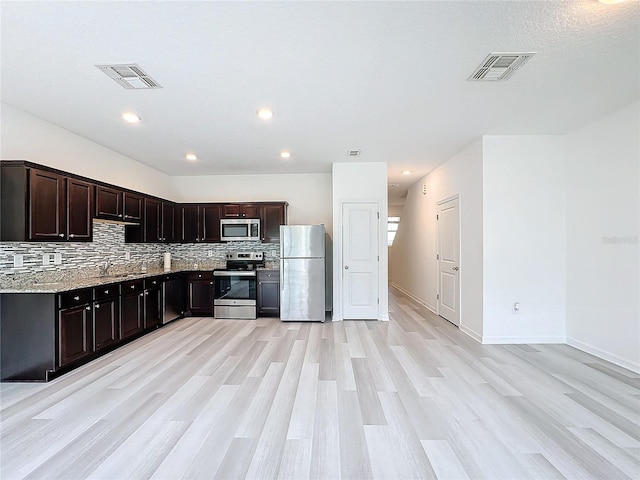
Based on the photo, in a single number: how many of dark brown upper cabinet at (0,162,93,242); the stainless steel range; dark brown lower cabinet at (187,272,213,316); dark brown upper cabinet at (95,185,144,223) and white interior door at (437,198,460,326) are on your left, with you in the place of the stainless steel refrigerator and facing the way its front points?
1

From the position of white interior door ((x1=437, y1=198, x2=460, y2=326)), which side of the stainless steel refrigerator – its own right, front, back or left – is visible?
left

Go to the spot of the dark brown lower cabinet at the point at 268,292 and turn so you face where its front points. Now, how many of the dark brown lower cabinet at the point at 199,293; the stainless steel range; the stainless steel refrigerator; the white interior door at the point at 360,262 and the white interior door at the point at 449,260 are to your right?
2

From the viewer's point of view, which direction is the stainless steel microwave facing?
toward the camera

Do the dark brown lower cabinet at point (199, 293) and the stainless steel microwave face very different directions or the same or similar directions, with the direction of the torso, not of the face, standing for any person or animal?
same or similar directions

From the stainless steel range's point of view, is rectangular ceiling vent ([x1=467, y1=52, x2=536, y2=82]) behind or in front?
in front

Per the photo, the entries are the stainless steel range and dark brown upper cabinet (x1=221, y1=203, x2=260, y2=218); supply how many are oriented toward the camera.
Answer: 2

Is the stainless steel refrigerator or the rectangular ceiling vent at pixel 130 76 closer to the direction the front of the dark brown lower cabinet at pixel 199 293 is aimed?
the rectangular ceiling vent

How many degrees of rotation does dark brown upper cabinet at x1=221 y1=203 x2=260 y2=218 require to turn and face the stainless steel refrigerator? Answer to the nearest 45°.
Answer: approximately 45° to its left

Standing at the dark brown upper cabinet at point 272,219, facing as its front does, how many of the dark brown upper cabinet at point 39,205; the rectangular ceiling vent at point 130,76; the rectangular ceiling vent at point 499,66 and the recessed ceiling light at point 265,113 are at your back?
0

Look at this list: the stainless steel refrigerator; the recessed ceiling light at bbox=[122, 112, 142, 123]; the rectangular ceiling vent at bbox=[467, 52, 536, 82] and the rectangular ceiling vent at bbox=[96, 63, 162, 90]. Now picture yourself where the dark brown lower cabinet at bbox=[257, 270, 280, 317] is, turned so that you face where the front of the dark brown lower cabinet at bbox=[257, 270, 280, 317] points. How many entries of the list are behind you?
0

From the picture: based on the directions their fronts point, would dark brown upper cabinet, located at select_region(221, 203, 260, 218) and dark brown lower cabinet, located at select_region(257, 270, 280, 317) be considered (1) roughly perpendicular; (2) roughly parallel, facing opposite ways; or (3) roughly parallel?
roughly parallel

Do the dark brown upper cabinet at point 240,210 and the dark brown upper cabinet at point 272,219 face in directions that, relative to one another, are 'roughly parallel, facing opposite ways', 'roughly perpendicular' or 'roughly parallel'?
roughly parallel

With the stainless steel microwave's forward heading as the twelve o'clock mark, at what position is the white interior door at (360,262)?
The white interior door is roughly at 10 o'clock from the stainless steel microwave.

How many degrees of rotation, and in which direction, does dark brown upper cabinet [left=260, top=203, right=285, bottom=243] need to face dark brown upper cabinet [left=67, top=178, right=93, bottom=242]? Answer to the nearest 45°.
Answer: approximately 45° to its right

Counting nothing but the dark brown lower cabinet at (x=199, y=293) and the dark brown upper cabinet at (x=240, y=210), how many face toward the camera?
2

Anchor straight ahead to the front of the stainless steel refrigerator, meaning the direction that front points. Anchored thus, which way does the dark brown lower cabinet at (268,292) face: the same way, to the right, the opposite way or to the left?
the same way

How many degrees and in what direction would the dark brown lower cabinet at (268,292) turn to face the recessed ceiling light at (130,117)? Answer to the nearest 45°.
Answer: approximately 45° to its right

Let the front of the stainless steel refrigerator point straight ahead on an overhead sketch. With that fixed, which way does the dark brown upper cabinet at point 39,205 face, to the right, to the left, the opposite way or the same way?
to the left

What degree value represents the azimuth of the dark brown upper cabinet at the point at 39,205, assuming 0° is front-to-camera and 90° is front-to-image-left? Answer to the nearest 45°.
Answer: approximately 315°

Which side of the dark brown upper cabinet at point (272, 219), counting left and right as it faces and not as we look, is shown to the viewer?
front
